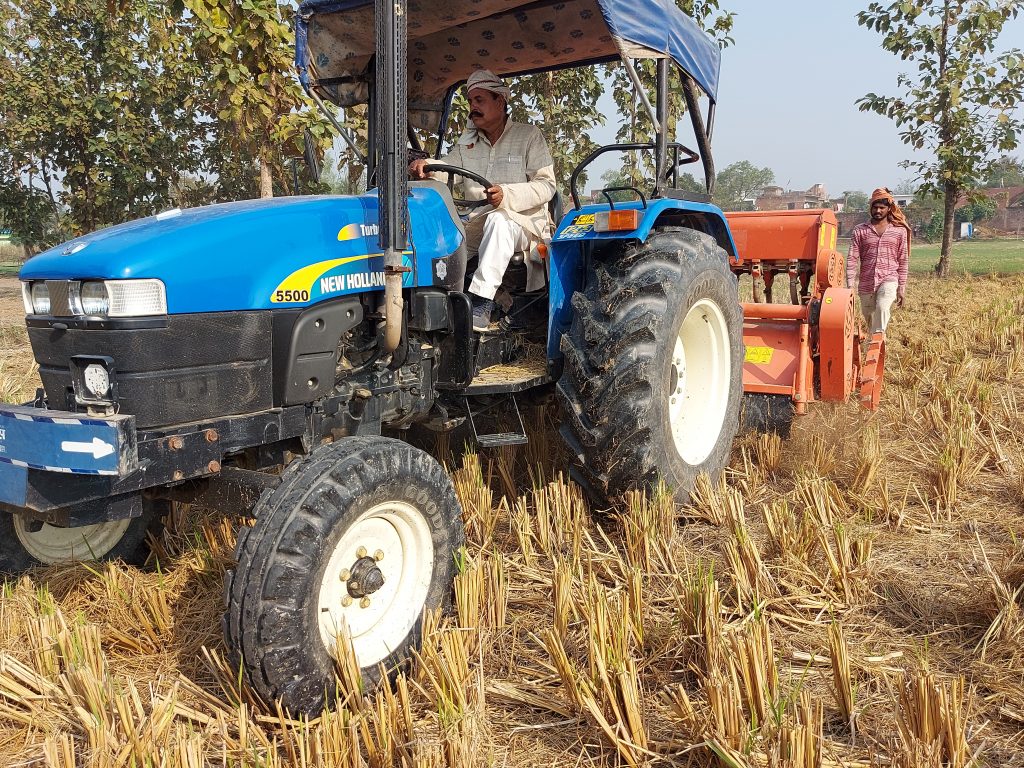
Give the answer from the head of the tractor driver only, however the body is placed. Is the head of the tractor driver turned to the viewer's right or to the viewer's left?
to the viewer's left

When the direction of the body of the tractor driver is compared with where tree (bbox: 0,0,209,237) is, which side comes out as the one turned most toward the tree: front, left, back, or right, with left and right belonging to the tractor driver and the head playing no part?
right

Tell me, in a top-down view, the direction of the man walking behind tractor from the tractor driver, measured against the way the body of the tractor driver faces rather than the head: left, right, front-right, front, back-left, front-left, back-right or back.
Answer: back

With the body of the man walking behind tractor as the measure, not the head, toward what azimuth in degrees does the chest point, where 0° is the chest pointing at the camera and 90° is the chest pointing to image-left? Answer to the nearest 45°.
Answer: approximately 0°

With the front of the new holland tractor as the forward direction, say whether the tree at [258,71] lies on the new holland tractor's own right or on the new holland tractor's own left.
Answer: on the new holland tractor's own right

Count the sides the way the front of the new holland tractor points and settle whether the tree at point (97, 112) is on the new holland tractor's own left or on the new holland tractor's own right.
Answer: on the new holland tractor's own right

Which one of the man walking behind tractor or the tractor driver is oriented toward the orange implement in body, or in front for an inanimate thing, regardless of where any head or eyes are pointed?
the man walking behind tractor

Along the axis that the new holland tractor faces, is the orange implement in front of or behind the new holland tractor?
behind

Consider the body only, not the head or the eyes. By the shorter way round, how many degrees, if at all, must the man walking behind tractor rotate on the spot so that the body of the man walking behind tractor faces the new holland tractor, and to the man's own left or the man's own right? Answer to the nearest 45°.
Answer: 0° — they already face it

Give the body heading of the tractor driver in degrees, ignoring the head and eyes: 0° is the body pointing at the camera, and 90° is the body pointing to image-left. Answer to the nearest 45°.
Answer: approximately 45°
